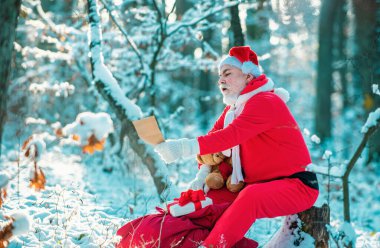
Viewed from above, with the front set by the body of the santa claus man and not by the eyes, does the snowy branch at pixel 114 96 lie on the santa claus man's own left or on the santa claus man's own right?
on the santa claus man's own right

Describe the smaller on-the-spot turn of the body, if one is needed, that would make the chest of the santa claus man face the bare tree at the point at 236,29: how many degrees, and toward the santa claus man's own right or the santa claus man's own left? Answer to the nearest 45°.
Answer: approximately 90° to the santa claus man's own right

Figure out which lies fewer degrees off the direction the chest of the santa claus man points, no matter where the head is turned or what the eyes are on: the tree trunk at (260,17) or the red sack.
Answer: the red sack

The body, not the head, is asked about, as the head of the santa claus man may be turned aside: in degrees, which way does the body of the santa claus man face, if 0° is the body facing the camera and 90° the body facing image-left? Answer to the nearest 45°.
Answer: approximately 90°

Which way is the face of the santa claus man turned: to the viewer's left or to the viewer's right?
to the viewer's left
